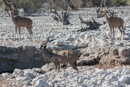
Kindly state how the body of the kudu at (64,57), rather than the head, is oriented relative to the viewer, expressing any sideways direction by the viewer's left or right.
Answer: facing to the left of the viewer

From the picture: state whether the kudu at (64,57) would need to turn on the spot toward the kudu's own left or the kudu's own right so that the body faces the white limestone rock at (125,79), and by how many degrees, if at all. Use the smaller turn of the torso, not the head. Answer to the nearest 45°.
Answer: approximately 135° to the kudu's own left
